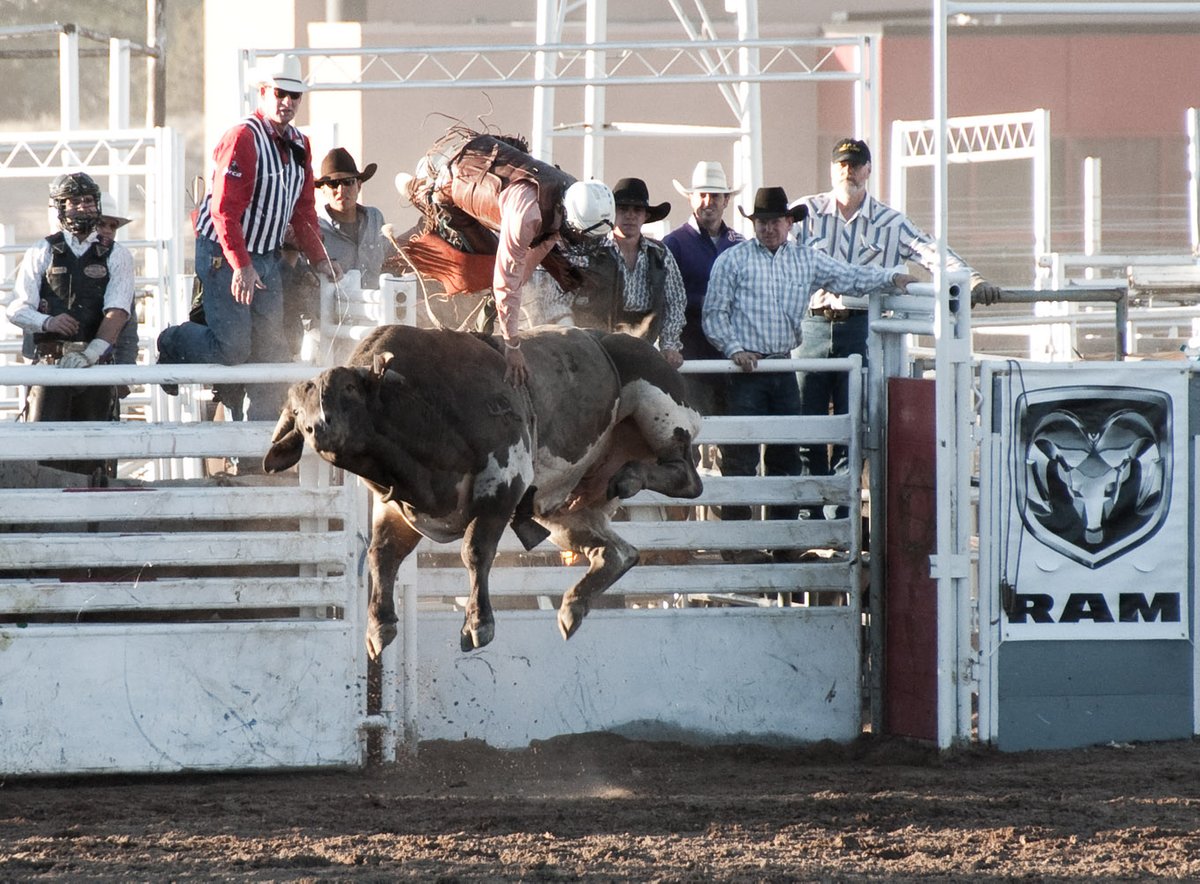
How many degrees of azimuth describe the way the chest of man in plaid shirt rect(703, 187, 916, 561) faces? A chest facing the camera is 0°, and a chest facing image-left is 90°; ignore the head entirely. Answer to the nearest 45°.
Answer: approximately 0°

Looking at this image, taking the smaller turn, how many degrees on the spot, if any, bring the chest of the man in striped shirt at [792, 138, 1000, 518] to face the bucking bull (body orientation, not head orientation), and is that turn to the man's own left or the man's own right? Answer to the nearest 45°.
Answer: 0° — they already face it

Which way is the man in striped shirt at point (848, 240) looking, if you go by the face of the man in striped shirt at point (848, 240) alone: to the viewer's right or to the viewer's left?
to the viewer's left

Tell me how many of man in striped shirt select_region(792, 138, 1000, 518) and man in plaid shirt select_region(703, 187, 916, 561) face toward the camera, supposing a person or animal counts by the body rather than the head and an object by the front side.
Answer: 2

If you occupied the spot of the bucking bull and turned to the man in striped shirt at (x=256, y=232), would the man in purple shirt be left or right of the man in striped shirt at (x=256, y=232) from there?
right

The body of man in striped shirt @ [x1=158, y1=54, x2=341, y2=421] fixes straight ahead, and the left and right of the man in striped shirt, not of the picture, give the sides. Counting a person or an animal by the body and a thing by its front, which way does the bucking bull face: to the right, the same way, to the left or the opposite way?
to the right

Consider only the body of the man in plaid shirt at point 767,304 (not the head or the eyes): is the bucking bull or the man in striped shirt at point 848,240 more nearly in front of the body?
the bucking bull

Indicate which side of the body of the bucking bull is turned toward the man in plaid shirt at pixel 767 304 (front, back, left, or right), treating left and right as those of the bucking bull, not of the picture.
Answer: back
